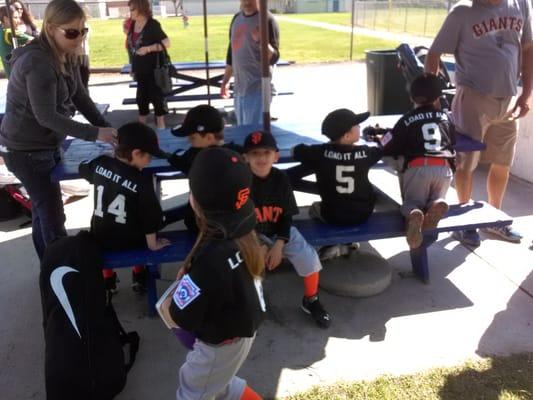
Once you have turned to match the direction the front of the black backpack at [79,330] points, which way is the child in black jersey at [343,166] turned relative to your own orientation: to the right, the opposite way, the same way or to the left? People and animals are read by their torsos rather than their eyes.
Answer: the opposite way

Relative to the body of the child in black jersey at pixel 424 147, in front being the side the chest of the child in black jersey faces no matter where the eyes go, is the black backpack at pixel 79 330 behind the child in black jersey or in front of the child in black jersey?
behind

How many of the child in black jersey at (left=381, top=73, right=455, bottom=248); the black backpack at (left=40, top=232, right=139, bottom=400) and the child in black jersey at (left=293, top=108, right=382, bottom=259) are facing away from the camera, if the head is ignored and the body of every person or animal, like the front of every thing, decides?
2

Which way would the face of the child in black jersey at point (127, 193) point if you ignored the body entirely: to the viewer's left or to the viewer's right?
to the viewer's right

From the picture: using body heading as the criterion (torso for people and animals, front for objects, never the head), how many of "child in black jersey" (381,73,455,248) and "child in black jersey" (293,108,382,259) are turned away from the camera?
2

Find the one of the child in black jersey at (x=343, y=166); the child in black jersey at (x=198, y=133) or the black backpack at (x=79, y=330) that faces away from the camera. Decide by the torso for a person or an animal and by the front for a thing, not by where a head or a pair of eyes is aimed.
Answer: the child in black jersey at (x=343, y=166)

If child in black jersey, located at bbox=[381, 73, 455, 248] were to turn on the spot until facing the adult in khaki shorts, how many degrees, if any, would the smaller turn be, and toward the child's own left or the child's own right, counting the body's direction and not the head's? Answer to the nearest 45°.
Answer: approximately 45° to the child's own right

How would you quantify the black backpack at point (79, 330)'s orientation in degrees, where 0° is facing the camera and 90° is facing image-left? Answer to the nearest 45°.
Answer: approximately 45°

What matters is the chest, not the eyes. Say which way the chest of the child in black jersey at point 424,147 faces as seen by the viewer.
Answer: away from the camera

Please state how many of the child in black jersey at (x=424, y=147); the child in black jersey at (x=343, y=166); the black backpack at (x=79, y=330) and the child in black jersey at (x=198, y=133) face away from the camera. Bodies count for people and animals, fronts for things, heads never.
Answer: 2

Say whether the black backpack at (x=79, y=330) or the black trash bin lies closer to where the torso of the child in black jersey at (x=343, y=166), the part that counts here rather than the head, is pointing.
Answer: the black trash bin

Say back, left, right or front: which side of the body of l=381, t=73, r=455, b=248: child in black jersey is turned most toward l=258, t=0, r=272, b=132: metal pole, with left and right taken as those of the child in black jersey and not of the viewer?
left

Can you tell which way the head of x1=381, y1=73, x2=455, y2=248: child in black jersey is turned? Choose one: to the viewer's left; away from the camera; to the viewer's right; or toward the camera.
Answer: away from the camera

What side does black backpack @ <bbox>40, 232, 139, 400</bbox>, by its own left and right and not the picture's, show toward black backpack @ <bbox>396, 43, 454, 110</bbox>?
back
